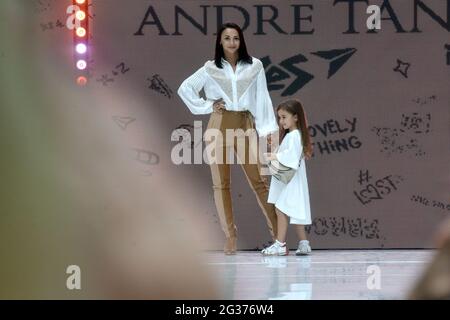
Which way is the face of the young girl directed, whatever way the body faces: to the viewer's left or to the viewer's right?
to the viewer's left

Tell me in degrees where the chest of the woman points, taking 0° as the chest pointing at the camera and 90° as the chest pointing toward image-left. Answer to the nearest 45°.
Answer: approximately 0°
